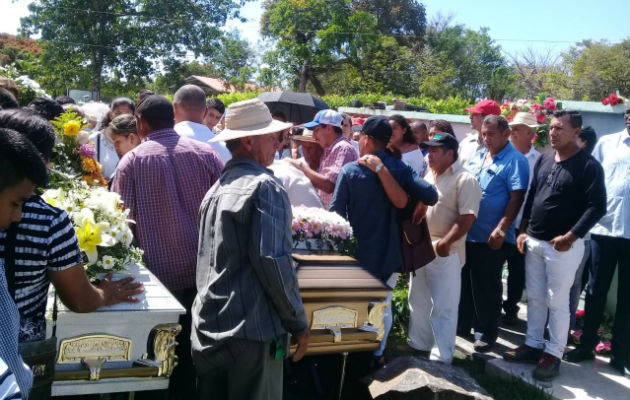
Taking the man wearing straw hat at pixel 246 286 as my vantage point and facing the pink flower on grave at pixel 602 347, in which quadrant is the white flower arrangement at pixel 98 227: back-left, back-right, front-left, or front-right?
back-left

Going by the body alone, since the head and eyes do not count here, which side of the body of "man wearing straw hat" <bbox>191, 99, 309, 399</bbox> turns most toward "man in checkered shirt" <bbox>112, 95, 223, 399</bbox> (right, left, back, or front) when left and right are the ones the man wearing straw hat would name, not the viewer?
left

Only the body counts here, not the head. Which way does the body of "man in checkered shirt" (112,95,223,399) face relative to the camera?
away from the camera

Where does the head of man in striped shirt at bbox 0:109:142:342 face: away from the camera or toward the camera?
away from the camera

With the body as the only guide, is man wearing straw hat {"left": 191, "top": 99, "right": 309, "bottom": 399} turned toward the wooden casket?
yes

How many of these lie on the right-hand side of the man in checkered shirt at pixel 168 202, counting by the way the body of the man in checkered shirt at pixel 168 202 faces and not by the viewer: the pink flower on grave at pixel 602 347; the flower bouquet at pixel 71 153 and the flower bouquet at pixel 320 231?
2

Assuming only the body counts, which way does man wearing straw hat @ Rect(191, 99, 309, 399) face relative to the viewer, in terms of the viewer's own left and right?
facing away from the viewer and to the right of the viewer

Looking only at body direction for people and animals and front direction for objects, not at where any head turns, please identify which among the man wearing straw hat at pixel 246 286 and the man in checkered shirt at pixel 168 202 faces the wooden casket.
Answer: the man wearing straw hat
